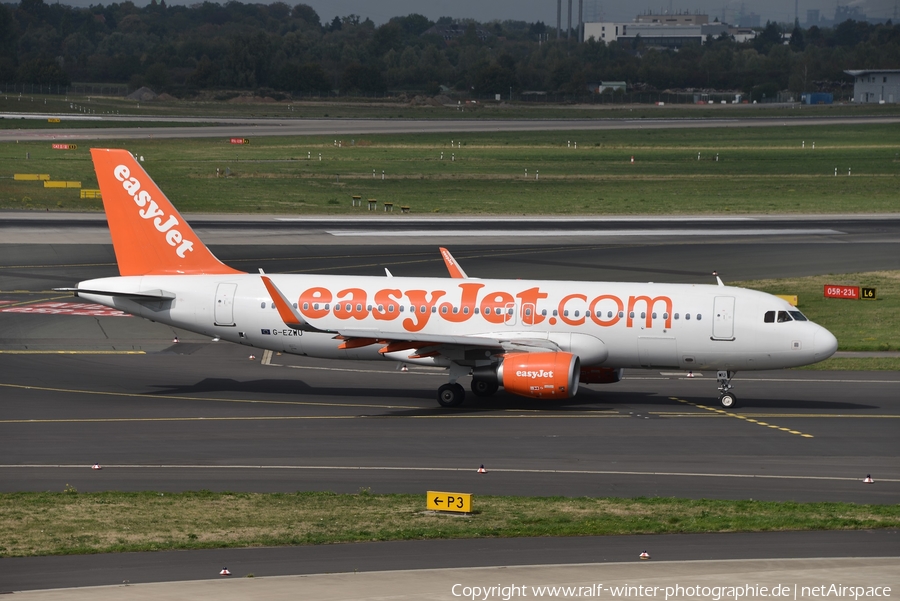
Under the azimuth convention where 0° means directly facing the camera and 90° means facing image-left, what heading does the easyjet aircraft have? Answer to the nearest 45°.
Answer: approximately 270°
